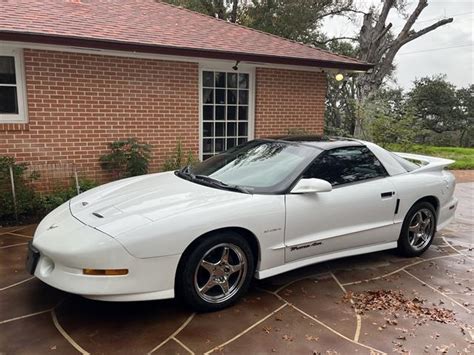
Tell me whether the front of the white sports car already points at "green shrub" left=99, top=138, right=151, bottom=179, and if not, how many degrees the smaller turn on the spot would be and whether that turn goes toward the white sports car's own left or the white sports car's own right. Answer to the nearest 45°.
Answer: approximately 90° to the white sports car's own right

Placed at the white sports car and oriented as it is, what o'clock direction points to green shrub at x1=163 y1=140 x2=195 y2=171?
The green shrub is roughly at 4 o'clock from the white sports car.

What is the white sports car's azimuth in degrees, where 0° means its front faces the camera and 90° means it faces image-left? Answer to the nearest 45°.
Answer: approximately 45°

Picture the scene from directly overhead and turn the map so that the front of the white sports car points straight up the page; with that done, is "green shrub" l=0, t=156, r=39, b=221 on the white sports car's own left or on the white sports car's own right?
on the white sports car's own right

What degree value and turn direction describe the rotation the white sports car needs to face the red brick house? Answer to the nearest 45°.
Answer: approximately 90° to its right
